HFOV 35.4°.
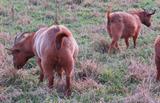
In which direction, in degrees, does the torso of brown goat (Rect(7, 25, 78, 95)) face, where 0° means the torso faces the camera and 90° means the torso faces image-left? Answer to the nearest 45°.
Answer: approximately 135°

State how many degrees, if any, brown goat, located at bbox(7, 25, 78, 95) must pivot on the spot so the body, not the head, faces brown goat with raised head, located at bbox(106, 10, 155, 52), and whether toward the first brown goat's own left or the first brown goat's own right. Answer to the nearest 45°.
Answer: approximately 90° to the first brown goat's own right

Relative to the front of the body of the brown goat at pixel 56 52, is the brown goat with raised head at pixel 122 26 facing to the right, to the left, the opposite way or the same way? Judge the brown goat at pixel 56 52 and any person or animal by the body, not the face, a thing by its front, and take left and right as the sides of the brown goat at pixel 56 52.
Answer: to the right

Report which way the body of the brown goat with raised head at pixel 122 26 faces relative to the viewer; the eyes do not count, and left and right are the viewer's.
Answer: facing away from the viewer and to the right of the viewer

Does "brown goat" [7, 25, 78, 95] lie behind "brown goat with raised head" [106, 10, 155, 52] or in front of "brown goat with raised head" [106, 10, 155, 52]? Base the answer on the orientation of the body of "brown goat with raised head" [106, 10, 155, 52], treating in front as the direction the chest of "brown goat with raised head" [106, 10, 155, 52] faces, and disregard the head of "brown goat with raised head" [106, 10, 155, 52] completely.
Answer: behind

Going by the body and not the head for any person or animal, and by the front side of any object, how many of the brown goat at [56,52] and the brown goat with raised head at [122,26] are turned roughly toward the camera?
0
